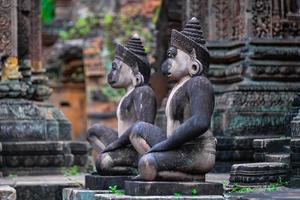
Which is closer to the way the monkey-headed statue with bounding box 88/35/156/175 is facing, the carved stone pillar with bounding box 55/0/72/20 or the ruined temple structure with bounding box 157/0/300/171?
the carved stone pillar

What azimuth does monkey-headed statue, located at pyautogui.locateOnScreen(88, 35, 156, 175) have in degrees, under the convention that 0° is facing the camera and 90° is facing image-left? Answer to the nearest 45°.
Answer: approximately 90°

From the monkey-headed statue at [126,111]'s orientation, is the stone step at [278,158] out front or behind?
behind

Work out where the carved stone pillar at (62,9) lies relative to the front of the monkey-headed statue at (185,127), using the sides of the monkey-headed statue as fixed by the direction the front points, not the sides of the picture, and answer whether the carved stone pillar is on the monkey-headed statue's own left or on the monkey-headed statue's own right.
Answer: on the monkey-headed statue's own right

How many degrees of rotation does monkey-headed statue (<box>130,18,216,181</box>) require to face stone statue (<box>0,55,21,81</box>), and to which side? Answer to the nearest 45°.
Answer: approximately 45° to its right

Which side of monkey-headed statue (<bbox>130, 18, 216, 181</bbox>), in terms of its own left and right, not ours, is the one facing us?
left

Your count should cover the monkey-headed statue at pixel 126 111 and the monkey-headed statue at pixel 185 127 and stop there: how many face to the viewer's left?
2
